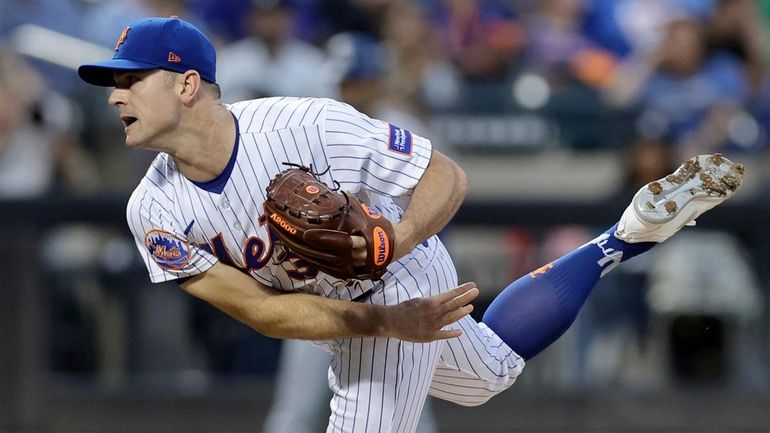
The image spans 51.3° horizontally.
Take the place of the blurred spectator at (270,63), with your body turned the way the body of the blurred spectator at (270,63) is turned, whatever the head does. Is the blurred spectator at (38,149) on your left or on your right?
on your right

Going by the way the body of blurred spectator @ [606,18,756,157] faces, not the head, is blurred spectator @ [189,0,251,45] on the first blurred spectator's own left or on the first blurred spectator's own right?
on the first blurred spectator's own right

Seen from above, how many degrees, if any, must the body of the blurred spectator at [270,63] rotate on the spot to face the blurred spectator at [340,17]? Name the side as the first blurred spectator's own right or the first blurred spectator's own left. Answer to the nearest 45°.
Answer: approximately 135° to the first blurred spectator's own left

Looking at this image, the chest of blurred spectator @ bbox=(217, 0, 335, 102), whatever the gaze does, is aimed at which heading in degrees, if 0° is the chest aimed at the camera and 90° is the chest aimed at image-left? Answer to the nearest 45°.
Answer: approximately 0°

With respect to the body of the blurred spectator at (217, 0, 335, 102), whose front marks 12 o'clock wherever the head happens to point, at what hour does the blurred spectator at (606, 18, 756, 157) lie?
the blurred spectator at (606, 18, 756, 157) is roughly at 9 o'clock from the blurred spectator at (217, 0, 335, 102).

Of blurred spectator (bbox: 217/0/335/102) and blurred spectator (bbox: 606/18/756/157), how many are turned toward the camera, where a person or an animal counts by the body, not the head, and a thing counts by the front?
2

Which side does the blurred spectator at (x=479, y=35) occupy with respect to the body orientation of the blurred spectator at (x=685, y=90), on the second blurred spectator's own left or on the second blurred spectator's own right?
on the second blurred spectator's own right

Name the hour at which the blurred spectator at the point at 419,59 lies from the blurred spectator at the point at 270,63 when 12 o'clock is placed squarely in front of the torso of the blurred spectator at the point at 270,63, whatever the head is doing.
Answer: the blurred spectator at the point at 419,59 is roughly at 9 o'clock from the blurred spectator at the point at 270,63.

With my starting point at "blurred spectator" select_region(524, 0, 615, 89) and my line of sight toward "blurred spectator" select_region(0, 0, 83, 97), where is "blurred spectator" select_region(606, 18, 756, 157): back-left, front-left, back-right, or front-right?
back-left
